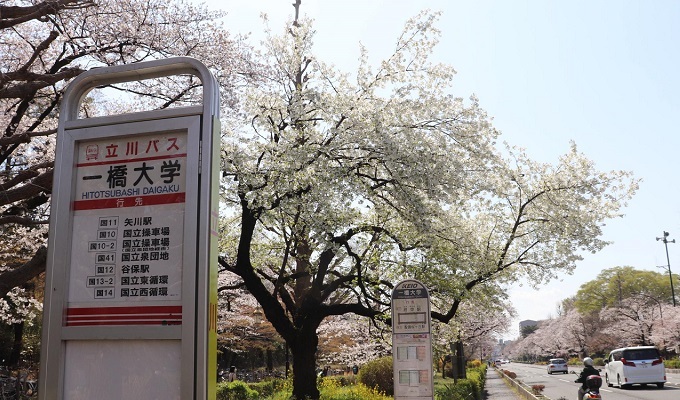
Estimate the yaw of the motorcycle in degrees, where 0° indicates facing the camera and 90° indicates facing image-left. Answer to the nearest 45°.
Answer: approximately 135°

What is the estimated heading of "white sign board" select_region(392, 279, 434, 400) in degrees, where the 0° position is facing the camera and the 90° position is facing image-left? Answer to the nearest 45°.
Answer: approximately 0°

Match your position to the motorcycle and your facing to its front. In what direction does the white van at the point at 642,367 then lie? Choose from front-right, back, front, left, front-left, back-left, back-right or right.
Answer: front-right

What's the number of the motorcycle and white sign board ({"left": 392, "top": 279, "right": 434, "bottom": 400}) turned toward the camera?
1

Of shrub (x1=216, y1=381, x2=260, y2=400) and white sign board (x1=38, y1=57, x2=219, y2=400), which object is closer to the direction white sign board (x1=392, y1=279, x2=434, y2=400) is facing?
the white sign board

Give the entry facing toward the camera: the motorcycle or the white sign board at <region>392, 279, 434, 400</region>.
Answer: the white sign board

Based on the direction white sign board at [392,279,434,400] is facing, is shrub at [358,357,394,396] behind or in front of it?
behind

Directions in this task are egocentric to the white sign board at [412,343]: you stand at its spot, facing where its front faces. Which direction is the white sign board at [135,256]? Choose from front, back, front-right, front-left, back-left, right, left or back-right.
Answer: front

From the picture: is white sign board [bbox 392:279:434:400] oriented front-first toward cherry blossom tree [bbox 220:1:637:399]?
no

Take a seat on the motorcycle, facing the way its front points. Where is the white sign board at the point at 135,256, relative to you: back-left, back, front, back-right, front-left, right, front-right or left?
back-left

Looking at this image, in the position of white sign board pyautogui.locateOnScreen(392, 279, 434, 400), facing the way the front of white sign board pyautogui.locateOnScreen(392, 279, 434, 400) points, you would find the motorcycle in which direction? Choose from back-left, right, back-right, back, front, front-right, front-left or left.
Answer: back-left

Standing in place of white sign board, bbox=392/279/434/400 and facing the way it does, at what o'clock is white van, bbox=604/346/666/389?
The white van is roughly at 7 o'clock from the white sign board.
